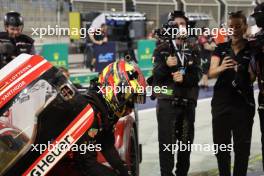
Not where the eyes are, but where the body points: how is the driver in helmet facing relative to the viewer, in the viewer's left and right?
facing to the right of the viewer

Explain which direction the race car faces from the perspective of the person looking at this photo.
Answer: facing to the left of the viewer

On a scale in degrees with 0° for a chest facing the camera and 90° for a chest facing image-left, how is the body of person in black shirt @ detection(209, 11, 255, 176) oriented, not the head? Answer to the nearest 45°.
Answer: approximately 0°

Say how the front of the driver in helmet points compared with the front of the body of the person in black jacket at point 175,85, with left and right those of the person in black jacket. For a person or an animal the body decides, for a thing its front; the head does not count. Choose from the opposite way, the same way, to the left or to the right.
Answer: to the left

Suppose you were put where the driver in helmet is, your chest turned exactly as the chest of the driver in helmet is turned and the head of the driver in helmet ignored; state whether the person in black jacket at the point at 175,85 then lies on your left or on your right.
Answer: on your left

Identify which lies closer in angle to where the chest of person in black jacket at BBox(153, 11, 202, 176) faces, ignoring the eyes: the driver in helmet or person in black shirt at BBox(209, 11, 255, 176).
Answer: the driver in helmet

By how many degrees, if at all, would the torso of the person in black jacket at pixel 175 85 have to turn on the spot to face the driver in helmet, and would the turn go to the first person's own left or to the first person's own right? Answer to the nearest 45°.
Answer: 0° — they already face them

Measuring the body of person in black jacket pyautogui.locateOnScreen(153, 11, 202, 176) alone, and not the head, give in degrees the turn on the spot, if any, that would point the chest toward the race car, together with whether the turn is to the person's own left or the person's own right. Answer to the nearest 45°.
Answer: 0° — they already face it
